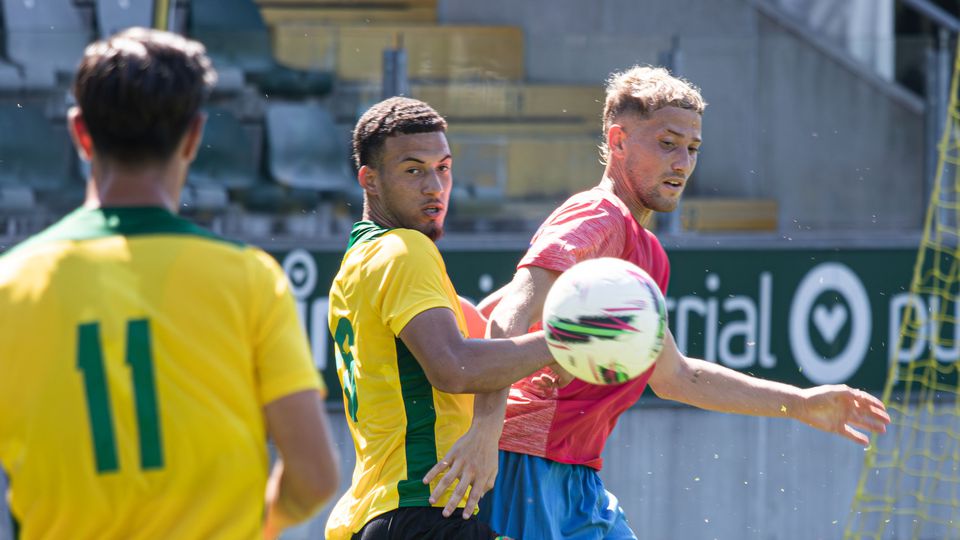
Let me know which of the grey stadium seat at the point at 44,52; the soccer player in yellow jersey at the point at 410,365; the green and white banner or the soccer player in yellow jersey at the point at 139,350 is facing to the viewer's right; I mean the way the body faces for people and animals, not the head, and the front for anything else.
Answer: the soccer player in yellow jersey at the point at 410,365

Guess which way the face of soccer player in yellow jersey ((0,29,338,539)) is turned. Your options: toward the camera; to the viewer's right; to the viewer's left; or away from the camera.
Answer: away from the camera

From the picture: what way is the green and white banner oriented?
toward the camera

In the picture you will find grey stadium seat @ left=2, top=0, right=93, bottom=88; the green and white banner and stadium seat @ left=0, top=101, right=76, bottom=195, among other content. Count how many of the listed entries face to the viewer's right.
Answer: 0

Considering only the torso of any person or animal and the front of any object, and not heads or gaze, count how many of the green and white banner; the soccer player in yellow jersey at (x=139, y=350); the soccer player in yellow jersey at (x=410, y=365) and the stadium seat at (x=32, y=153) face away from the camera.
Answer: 1

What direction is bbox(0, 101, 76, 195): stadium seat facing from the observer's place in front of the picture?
facing the viewer

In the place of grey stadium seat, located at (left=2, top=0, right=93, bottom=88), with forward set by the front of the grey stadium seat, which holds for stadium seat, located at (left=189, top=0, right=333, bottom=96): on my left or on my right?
on my left

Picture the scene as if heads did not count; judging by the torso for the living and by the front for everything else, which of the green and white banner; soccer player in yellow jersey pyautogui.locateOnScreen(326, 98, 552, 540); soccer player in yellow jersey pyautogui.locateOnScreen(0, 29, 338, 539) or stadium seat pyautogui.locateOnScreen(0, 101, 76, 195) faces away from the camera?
soccer player in yellow jersey pyautogui.locateOnScreen(0, 29, 338, 539)

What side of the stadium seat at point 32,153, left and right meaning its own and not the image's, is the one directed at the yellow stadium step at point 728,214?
left

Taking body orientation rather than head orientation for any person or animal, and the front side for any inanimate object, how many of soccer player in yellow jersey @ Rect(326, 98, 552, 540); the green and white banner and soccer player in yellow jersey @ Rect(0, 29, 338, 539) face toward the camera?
1

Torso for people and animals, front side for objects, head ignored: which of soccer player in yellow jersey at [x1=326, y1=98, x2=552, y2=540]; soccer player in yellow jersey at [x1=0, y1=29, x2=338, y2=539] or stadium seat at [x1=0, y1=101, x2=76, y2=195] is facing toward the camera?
the stadium seat

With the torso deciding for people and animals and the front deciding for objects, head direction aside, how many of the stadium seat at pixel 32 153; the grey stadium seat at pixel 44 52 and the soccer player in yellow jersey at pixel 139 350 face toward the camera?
2

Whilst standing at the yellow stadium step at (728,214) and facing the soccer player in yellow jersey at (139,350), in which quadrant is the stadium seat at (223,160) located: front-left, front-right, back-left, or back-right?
front-right

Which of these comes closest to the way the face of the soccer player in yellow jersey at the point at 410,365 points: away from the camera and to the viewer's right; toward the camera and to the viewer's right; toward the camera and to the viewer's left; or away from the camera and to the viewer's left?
toward the camera and to the viewer's right

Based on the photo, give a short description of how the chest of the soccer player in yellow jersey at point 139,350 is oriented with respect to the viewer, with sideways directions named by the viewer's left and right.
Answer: facing away from the viewer

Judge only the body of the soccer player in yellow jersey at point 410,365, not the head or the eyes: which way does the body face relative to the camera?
to the viewer's right

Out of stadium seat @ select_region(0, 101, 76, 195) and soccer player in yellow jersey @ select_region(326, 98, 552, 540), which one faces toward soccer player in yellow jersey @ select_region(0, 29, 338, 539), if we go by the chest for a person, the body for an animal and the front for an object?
the stadium seat
